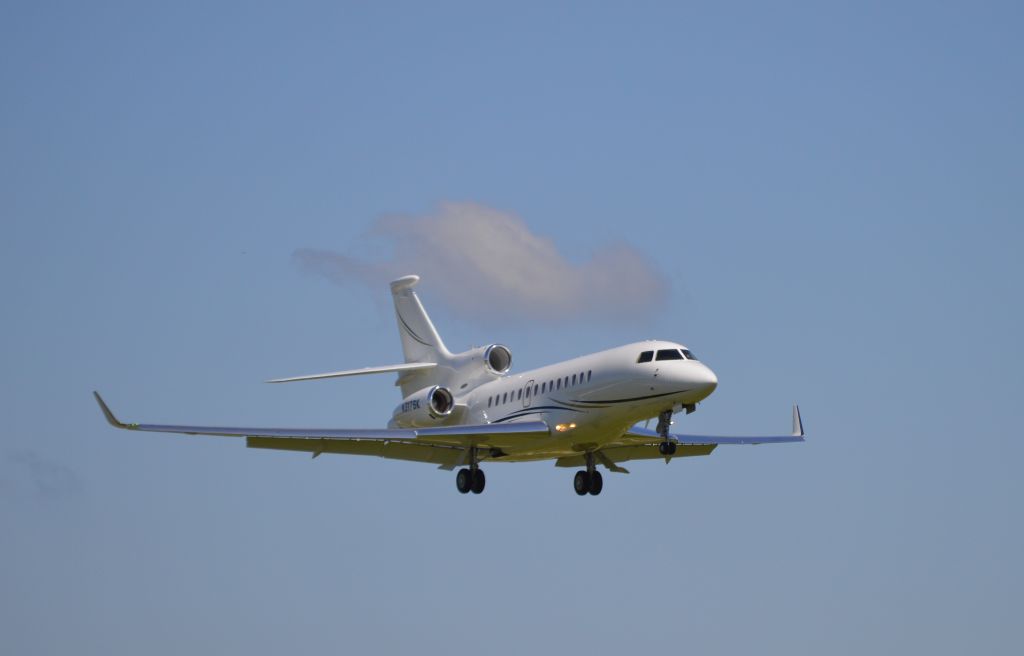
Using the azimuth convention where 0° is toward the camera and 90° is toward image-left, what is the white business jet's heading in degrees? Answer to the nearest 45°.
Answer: approximately 315°
